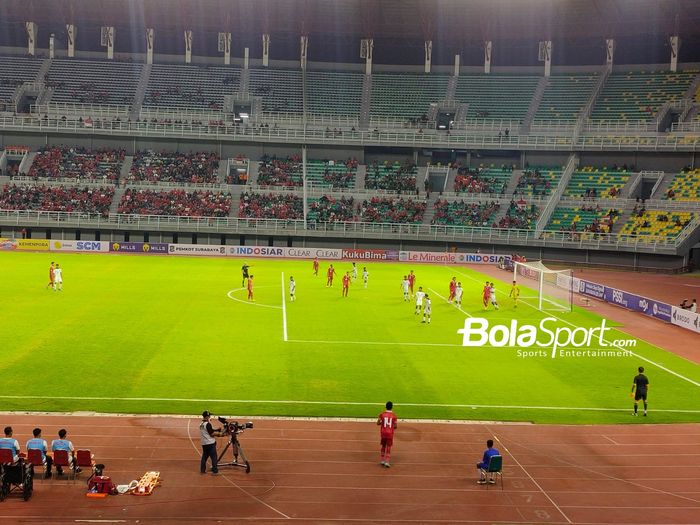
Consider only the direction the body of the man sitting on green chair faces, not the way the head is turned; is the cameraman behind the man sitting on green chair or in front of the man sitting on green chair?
in front

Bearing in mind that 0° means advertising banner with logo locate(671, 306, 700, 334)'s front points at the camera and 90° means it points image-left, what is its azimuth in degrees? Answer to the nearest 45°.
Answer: approximately 45°

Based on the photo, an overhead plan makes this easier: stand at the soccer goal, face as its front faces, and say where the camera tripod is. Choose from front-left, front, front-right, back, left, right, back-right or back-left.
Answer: front-left

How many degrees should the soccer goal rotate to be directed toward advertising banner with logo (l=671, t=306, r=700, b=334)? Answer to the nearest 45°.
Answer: approximately 90° to its left

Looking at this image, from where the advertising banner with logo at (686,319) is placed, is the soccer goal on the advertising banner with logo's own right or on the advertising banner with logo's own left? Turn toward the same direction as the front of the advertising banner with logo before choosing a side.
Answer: on the advertising banner with logo's own right

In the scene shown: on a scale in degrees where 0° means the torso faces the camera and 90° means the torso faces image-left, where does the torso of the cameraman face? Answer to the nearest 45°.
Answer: approximately 225°

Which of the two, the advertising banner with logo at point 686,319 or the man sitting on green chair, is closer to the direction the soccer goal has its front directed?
the man sitting on green chair

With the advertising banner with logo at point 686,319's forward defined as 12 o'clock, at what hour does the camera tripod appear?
The camera tripod is roughly at 11 o'clock from the advertising banner with logo.

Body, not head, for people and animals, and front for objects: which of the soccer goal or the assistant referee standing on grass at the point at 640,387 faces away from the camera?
the assistant referee standing on grass

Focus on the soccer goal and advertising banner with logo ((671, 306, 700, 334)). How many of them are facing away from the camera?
0
